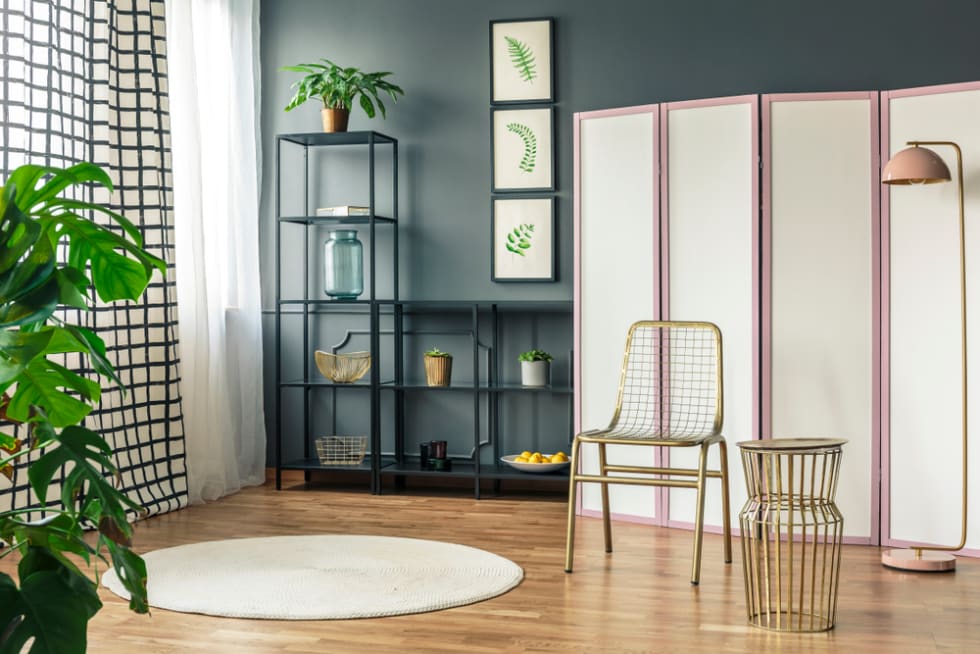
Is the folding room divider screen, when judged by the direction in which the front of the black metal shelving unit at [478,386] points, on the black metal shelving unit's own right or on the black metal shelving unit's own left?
on the black metal shelving unit's own left

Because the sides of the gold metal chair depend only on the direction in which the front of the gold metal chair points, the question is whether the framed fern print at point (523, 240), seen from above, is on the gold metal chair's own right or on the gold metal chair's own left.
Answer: on the gold metal chair's own right

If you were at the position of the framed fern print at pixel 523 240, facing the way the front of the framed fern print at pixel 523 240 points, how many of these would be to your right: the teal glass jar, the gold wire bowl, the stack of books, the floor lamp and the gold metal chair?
3

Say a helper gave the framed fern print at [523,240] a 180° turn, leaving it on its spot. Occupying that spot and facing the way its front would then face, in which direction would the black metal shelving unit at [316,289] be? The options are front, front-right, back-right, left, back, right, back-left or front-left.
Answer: left

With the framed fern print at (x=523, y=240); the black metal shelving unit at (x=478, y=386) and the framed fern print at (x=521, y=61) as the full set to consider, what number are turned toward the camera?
3

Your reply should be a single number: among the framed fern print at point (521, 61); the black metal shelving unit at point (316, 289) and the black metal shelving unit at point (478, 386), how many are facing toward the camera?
3

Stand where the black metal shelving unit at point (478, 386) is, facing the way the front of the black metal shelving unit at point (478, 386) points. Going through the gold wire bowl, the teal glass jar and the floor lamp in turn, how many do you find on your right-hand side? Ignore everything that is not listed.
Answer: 2

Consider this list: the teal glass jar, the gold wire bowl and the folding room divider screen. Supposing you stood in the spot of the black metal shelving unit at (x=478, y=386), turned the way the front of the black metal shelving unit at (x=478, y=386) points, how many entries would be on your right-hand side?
2

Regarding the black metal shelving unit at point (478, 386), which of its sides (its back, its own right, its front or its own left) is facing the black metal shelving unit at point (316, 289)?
right

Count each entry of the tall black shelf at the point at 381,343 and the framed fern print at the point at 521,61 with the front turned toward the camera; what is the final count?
2

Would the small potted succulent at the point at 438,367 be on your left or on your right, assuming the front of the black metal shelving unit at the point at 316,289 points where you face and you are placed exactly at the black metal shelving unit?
on your left

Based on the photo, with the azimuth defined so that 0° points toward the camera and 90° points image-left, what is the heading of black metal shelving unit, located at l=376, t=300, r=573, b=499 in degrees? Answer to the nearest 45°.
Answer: approximately 0°

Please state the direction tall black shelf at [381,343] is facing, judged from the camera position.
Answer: facing the viewer

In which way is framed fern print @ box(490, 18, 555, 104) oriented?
toward the camera
